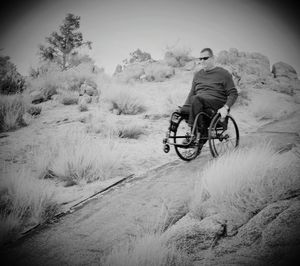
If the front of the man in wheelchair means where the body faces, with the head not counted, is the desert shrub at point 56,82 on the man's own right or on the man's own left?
on the man's own right

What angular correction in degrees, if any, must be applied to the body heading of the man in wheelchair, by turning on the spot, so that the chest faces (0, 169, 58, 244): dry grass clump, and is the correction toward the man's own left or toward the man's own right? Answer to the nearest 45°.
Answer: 0° — they already face it

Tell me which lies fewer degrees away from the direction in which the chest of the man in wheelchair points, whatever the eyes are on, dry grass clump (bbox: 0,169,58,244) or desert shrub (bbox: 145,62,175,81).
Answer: the dry grass clump

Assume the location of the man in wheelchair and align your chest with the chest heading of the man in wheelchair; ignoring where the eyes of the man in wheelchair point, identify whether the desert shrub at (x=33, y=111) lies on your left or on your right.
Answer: on your right

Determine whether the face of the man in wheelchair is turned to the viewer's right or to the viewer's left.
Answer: to the viewer's left

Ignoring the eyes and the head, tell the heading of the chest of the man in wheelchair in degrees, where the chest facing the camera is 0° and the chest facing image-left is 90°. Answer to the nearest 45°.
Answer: approximately 45°
